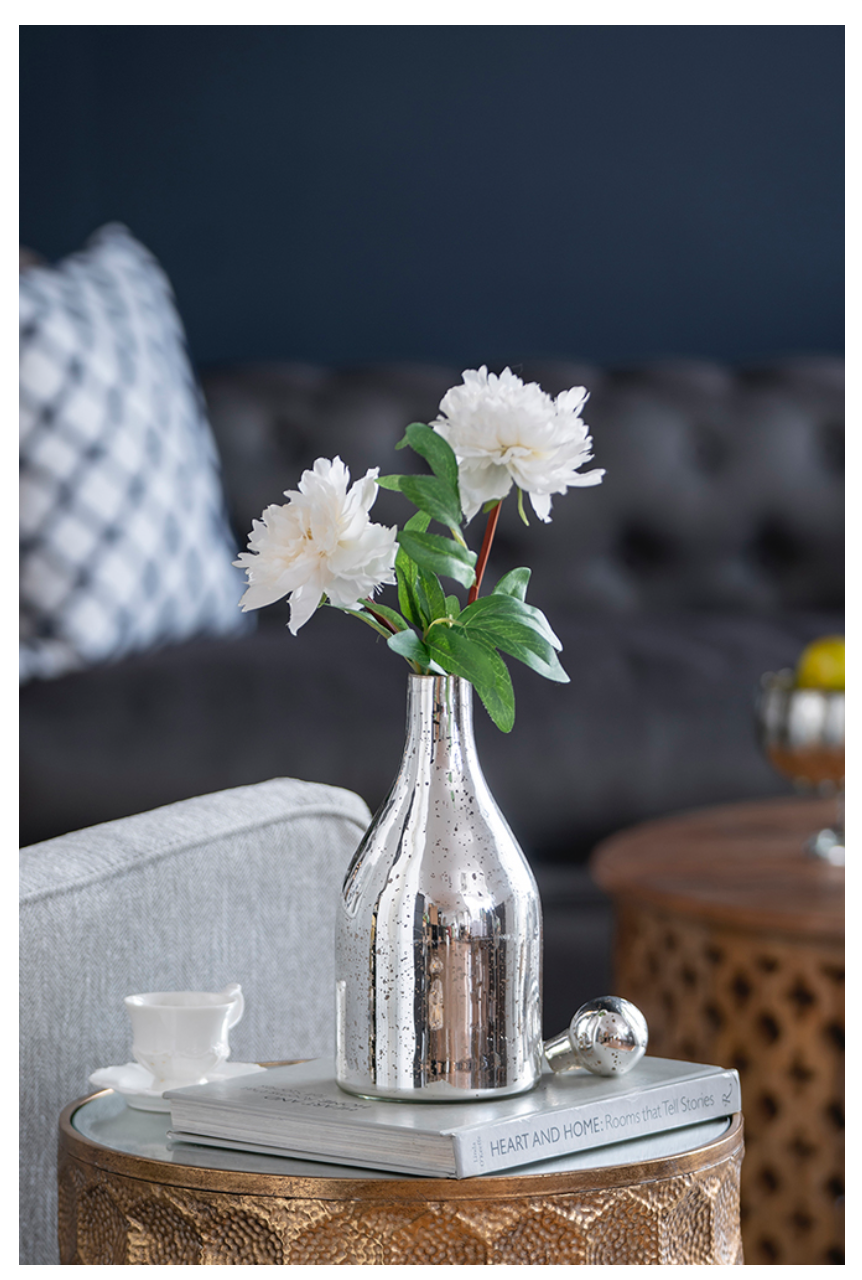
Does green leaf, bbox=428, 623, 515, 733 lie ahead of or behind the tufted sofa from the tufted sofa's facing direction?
ahead

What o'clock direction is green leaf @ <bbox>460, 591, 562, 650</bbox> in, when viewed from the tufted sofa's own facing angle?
The green leaf is roughly at 12 o'clock from the tufted sofa.

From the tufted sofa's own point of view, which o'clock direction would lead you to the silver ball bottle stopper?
The silver ball bottle stopper is roughly at 12 o'clock from the tufted sofa.

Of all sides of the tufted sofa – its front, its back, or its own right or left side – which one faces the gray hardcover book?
front

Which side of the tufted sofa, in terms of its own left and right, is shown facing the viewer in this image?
front

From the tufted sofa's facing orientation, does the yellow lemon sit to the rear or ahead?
ahead

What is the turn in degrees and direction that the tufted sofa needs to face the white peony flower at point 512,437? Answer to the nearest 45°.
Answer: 0° — it already faces it
